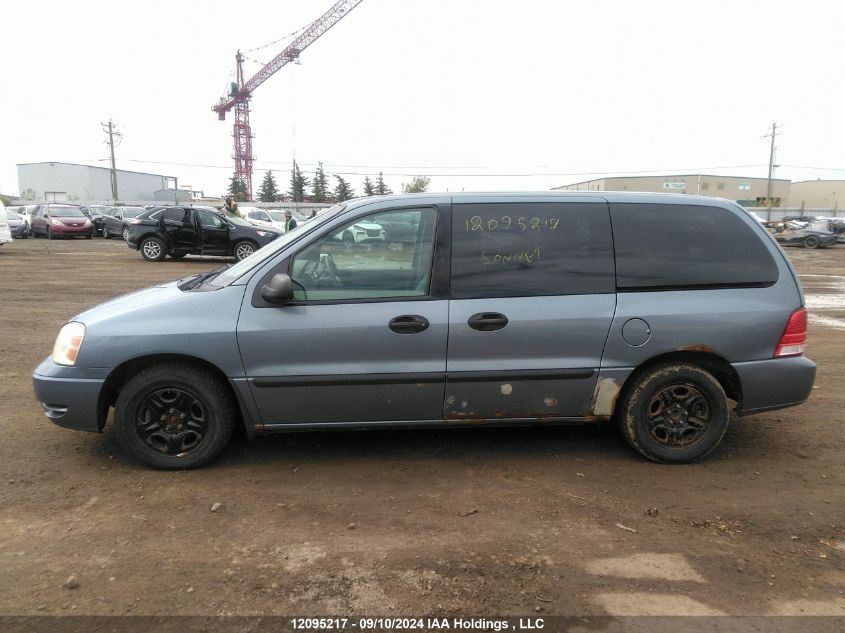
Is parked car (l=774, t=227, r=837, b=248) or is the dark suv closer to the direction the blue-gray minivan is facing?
the dark suv

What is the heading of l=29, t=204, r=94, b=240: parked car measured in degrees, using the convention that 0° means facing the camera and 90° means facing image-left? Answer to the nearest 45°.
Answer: approximately 315°

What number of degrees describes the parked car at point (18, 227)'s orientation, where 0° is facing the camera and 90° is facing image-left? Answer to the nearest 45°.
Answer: approximately 315°

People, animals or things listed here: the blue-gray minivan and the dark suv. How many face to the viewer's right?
1

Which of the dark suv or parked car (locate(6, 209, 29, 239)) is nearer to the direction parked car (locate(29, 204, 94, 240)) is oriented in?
the dark suv

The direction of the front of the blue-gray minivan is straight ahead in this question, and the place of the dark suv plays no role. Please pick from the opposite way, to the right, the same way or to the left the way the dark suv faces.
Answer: the opposite way

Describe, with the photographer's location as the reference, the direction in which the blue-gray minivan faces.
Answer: facing to the left of the viewer

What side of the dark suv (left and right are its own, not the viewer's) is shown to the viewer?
right
